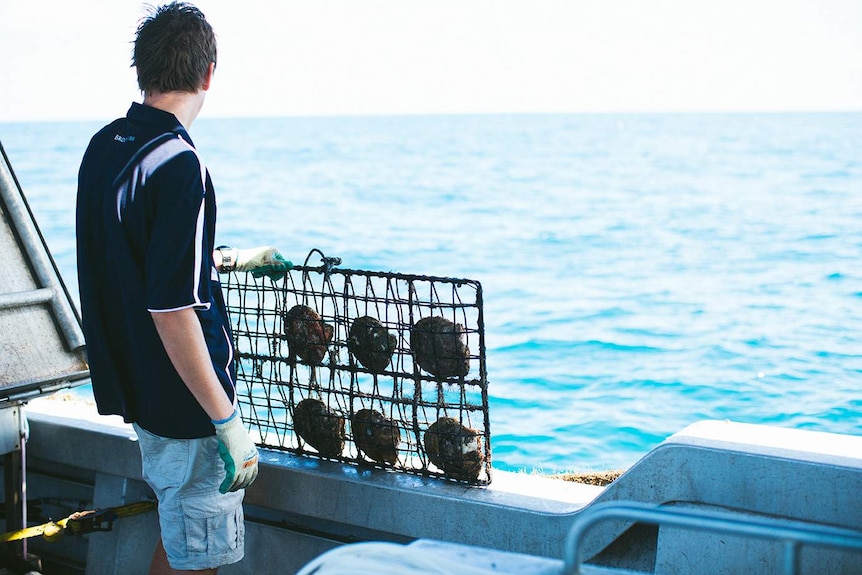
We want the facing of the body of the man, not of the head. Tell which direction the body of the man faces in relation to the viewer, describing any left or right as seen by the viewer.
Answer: facing away from the viewer and to the right of the viewer

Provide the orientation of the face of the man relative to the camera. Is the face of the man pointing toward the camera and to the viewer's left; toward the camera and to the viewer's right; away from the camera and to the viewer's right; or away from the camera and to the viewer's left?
away from the camera and to the viewer's right

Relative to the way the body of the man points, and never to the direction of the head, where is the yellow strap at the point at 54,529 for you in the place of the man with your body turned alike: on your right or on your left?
on your left
